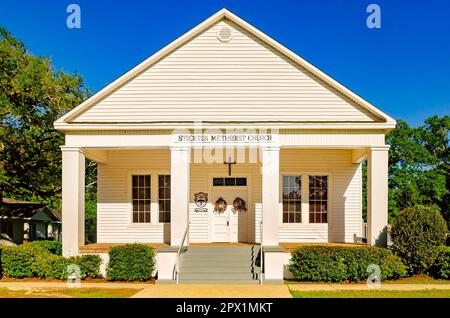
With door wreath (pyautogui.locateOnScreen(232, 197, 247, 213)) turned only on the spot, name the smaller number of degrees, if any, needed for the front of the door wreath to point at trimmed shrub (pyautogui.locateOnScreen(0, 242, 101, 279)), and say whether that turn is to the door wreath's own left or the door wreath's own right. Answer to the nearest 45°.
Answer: approximately 45° to the door wreath's own right

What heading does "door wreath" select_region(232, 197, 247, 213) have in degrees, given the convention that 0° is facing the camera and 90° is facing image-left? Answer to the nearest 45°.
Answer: approximately 0°

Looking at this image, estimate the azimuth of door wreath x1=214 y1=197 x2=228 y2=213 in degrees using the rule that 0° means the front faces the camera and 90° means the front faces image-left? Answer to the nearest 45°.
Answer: approximately 0°

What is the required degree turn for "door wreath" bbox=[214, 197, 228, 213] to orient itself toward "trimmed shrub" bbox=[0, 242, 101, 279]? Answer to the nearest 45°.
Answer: approximately 45° to its right

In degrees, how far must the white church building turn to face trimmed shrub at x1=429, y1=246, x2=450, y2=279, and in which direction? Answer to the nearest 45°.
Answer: approximately 90° to its left

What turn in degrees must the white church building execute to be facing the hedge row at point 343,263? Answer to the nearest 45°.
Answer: approximately 45° to its left
